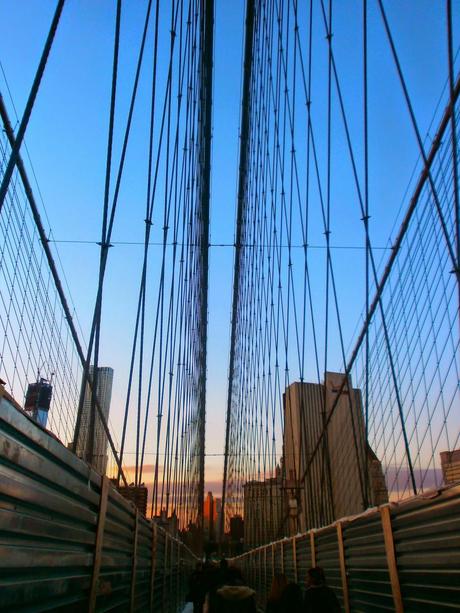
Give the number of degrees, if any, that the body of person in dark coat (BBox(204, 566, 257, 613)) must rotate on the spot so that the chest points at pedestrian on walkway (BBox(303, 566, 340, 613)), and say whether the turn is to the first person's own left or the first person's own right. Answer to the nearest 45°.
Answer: approximately 135° to the first person's own right

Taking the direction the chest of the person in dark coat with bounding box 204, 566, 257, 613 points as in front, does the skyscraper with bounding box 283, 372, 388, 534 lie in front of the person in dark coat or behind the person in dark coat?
in front

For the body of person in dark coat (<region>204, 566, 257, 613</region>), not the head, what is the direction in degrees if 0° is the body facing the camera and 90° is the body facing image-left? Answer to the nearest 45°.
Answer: approximately 180°

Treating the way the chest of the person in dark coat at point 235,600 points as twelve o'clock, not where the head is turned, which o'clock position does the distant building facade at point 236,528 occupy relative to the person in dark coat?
The distant building facade is roughly at 12 o'clock from the person in dark coat.

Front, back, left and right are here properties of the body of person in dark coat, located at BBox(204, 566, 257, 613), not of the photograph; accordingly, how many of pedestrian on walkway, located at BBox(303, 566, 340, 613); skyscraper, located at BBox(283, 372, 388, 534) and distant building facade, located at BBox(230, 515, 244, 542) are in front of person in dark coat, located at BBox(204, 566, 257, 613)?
2

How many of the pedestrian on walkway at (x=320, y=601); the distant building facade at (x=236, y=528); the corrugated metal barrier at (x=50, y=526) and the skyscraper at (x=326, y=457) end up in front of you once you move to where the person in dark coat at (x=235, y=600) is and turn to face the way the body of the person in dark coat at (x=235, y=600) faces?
2

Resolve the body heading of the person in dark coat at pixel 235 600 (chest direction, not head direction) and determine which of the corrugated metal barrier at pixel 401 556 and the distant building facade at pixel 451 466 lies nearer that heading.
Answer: the distant building facade
